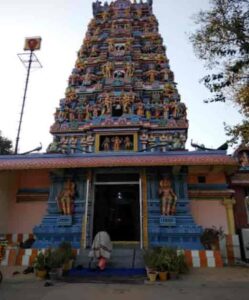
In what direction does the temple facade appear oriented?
toward the camera

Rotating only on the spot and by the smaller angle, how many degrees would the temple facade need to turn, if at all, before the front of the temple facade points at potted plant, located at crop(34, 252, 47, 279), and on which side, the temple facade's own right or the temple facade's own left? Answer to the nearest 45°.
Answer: approximately 45° to the temple facade's own right

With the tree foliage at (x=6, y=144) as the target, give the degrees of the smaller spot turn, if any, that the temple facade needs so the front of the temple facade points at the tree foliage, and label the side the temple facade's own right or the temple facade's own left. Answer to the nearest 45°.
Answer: approximately 135° to the temple facade's own right
